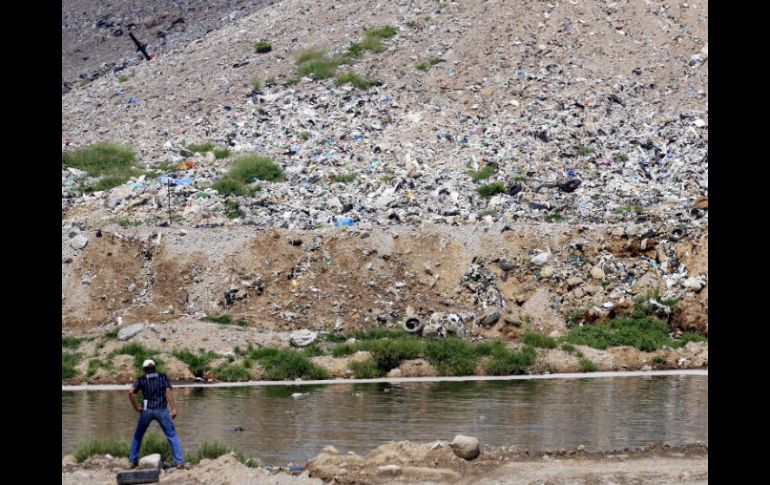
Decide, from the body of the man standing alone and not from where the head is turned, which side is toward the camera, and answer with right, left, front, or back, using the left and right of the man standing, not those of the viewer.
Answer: back

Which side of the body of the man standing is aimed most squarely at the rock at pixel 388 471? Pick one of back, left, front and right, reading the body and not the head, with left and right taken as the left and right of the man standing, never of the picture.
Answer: right

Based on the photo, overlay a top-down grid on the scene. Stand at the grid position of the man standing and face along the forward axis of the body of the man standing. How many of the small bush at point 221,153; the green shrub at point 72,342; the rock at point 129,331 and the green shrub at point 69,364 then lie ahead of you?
4

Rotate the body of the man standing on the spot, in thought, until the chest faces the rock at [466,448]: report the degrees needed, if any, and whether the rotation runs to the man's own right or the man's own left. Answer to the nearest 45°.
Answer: approximately 90° to the man's own right

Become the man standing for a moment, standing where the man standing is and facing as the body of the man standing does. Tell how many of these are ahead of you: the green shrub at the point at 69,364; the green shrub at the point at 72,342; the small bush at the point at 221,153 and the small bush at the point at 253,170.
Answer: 4

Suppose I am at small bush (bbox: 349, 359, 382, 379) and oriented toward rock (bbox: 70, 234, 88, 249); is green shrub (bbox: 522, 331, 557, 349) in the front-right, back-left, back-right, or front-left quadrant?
back-right

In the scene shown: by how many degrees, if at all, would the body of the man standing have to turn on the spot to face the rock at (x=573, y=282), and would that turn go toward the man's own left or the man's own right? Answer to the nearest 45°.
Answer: approximately 45° to the man's own right

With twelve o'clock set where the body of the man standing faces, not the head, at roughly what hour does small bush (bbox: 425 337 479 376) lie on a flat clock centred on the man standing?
The small bush is roughly at 1 o'clock from the man standing.

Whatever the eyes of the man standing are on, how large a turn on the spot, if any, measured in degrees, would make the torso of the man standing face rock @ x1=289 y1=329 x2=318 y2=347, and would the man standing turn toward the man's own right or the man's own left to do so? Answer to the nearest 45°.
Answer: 0° — they already face it

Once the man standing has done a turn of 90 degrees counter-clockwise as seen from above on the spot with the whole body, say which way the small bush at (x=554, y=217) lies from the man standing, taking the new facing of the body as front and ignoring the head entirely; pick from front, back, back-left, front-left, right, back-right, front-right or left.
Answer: back-right

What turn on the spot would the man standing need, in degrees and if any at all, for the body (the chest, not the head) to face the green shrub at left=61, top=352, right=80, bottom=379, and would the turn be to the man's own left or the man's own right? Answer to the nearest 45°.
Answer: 0° — they already face it

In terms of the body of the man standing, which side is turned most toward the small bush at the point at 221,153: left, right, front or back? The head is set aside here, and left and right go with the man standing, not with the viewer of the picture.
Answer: front

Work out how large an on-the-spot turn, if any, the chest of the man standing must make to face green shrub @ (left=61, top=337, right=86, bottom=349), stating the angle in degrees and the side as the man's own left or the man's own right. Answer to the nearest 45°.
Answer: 0° — they already face it

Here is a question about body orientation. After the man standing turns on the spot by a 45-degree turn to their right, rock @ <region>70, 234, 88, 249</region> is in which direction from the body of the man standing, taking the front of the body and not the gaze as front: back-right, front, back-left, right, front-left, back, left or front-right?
front-left

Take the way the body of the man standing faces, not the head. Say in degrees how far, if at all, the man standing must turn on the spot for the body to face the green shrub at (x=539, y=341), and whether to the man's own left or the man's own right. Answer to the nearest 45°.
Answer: approximately 45° to the man's own right

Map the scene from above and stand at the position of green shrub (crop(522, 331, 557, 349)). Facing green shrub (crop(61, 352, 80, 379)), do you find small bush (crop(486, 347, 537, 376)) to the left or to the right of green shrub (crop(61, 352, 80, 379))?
left
